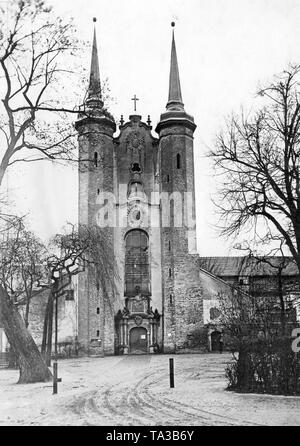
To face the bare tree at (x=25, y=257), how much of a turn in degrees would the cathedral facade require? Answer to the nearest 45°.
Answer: approximately 45° to its right

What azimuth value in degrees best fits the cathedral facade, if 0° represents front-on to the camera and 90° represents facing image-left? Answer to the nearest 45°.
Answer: approximately 0°
